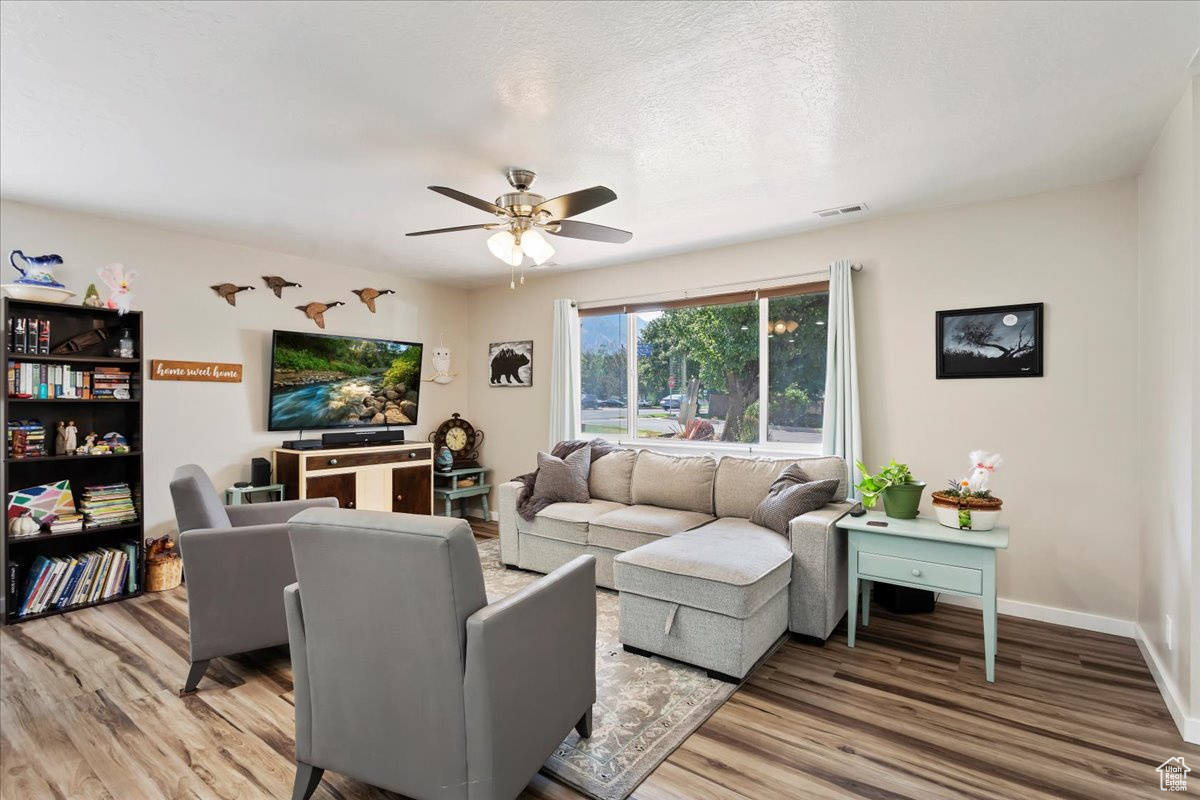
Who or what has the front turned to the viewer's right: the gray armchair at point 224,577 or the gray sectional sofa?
the gray armchair

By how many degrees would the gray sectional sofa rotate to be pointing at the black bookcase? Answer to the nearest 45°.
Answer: approximately 45° to its right

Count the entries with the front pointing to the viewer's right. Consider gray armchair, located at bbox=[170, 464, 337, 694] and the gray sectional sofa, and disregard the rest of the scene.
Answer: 1

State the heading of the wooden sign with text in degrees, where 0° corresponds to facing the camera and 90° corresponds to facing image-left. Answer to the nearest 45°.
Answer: approximately 315°

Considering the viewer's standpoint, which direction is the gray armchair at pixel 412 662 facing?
facing away from the viewer and to the right of the viewer

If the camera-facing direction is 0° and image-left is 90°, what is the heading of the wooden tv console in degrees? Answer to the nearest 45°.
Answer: approximately 315°

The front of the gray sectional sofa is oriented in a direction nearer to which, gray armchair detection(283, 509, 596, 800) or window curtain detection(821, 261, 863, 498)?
the gray armchair

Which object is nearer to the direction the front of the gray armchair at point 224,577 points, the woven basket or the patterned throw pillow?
the patterned throw pillow

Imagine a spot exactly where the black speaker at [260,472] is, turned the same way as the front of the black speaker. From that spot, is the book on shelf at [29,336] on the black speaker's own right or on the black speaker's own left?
on the black speaker's own right

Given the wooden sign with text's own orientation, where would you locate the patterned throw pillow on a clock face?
The patterned throw pillow is roughly at 12 o'clock from the wooden sign with text.

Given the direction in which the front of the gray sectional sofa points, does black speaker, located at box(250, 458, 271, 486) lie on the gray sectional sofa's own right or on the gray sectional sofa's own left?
on the gray sectional sofa's own right
